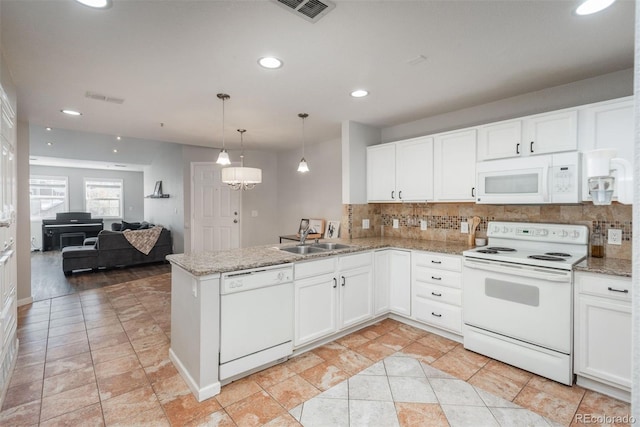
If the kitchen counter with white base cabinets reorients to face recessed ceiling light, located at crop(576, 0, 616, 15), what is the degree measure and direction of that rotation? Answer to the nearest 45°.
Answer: approximately 45° to its left

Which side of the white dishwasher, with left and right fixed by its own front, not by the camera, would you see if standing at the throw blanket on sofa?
back

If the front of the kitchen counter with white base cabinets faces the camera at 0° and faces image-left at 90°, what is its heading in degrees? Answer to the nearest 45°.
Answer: approximately 315°

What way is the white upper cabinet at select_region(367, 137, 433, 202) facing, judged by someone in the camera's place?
facing the viewer and to the left of the viewer

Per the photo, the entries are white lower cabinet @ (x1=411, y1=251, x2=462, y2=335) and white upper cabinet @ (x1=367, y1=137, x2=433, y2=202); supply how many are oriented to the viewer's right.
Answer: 0

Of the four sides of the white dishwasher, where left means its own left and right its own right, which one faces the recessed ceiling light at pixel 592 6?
front

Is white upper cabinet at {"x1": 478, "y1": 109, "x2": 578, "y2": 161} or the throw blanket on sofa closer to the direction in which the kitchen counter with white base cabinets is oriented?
the white upper cabinet

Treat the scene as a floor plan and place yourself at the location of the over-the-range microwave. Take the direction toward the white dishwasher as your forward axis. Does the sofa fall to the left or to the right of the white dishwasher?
right

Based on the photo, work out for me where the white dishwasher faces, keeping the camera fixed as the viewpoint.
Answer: facing the viewer and to the right of the viewer

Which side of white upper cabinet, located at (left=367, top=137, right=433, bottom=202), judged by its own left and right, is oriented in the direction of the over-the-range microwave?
left

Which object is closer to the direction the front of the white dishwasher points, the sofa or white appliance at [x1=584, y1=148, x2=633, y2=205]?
the white appliance

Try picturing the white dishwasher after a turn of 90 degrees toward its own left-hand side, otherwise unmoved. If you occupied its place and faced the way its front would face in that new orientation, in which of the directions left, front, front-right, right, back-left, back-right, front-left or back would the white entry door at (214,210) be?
front-left
